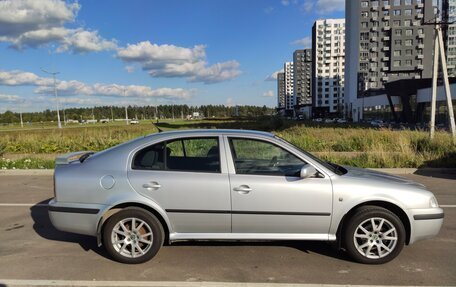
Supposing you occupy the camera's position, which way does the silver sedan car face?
facing to the right of the viewer
